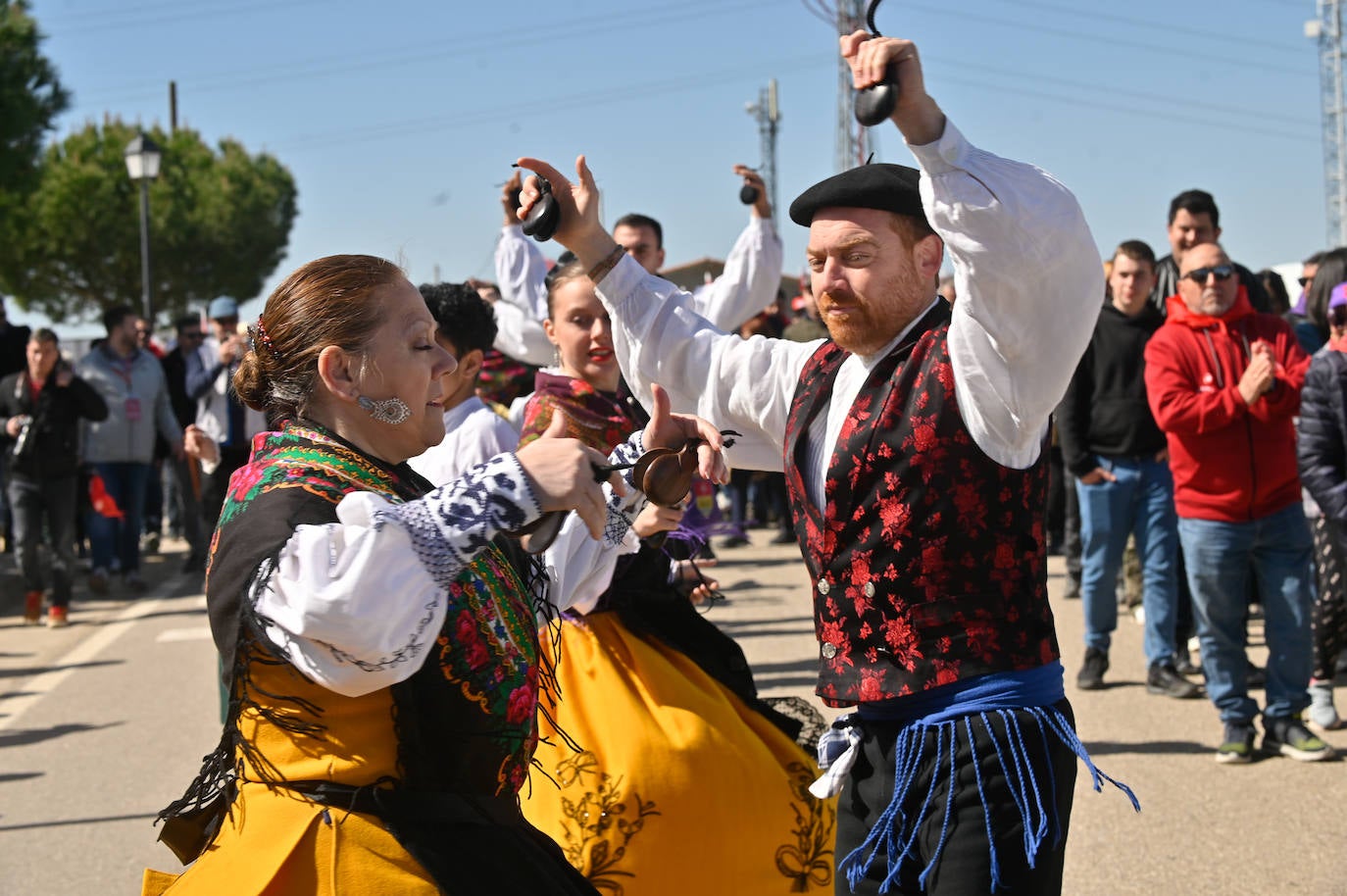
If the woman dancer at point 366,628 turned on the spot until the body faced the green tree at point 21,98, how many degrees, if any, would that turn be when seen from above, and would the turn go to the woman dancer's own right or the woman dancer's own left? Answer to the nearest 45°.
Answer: approximately 90° to the woman dancer's own left

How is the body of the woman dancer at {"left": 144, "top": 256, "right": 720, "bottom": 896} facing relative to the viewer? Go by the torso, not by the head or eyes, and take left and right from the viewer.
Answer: facing to the right of the viewer

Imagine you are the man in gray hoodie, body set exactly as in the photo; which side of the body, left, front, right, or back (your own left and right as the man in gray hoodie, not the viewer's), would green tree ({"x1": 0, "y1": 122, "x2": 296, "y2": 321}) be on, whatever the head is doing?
back

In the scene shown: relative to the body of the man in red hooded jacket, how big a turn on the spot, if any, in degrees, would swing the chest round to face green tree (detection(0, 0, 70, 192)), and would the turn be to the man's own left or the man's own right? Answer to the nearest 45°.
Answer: approximately 135° to the man's own right

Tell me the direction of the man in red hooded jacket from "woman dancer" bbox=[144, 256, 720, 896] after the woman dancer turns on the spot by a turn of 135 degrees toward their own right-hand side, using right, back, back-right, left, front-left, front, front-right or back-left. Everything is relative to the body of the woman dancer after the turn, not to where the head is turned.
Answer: back

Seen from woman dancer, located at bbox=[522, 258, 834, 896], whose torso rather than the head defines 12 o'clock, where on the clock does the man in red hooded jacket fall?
The man in red hooded jacket is roughly at 9 o'clock from the woman dancer.

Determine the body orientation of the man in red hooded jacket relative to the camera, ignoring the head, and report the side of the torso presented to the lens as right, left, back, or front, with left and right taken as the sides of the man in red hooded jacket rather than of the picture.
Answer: front

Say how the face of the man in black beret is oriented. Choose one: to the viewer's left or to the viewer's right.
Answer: to the viewer's left

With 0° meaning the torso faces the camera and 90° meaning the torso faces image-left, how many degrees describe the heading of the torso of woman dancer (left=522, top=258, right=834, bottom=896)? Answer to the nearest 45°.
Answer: approximately 315°

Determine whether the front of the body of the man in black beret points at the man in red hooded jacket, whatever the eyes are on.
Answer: no

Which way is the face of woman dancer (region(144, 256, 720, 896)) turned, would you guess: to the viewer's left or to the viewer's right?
to the viewer's right

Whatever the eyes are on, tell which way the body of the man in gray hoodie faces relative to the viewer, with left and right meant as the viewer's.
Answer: facing the viewer
